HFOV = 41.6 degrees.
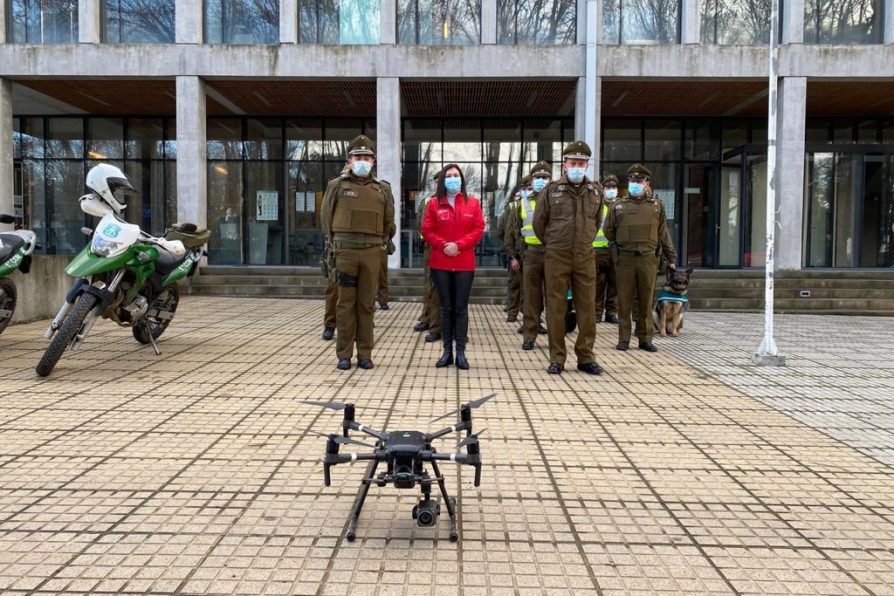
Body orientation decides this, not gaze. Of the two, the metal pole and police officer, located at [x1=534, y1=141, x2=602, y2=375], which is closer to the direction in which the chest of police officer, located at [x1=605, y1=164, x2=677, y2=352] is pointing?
the police officer

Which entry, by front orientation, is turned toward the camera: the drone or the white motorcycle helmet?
the drone

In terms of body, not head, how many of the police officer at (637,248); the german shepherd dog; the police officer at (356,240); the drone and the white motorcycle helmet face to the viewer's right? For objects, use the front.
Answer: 1

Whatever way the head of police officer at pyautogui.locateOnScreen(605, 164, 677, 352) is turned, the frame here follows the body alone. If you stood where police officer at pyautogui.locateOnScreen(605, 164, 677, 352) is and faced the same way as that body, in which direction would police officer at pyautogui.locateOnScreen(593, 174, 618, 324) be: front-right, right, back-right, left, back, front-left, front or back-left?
back

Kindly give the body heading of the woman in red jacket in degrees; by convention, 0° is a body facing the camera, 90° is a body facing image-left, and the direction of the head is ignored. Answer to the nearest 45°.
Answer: approximately 0°

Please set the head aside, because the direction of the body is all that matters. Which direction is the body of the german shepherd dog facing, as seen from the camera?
toward the camera

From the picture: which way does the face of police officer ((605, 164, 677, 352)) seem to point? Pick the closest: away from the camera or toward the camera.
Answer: toward the camera

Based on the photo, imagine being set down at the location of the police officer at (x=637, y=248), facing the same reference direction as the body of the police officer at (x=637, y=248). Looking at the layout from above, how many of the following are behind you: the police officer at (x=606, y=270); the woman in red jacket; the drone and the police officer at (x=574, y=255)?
1

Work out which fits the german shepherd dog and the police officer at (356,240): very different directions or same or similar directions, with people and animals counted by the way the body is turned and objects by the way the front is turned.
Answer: same or similar directions

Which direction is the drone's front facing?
toward the camera

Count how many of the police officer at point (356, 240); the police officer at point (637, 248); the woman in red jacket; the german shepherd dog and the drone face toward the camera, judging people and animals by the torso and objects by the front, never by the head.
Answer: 5

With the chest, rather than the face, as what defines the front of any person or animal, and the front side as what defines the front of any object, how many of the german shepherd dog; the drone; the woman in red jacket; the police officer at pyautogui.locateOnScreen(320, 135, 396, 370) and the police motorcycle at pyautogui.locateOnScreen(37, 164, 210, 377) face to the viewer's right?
0

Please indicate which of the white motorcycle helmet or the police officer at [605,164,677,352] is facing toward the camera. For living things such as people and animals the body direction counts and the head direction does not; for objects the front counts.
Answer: the police officer
